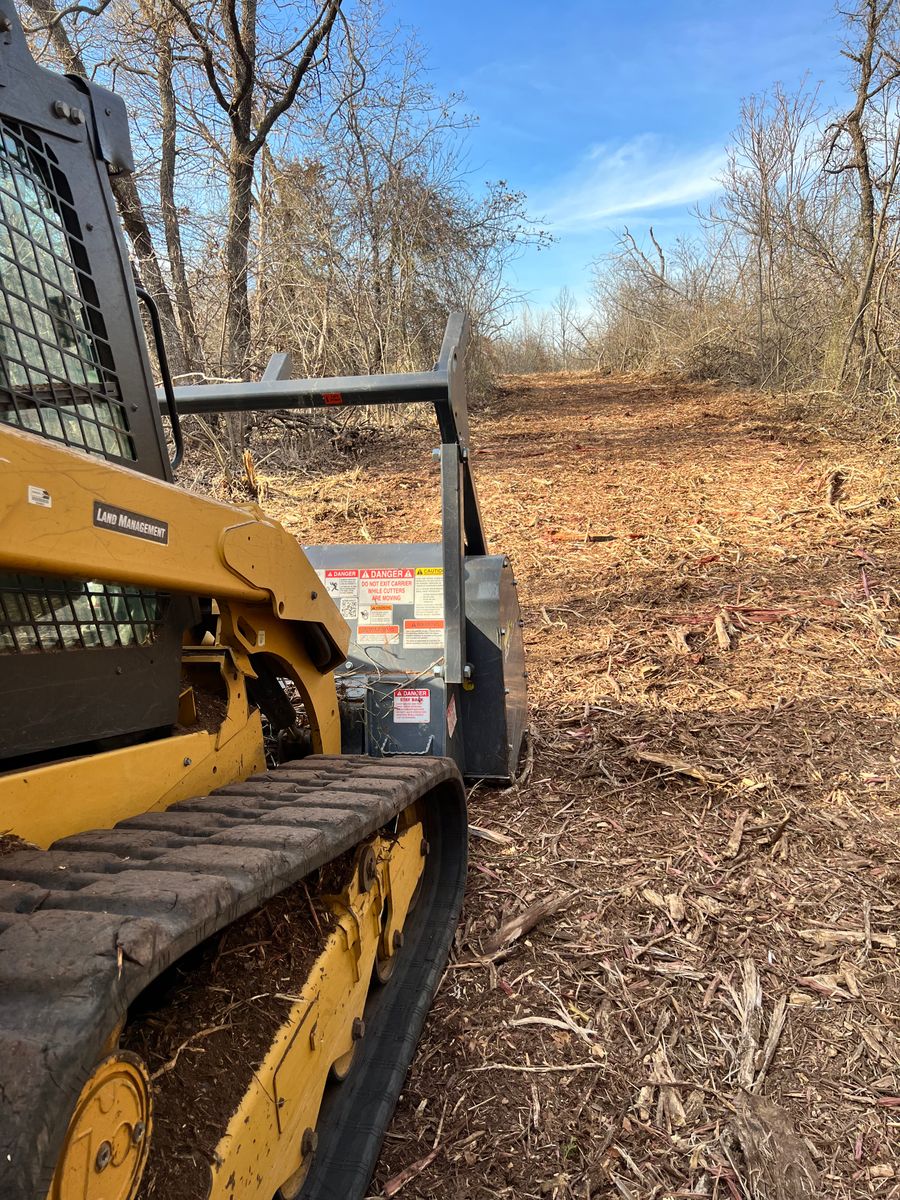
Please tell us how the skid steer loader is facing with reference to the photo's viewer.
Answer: facing away from the viewer and to the right of the viewer
